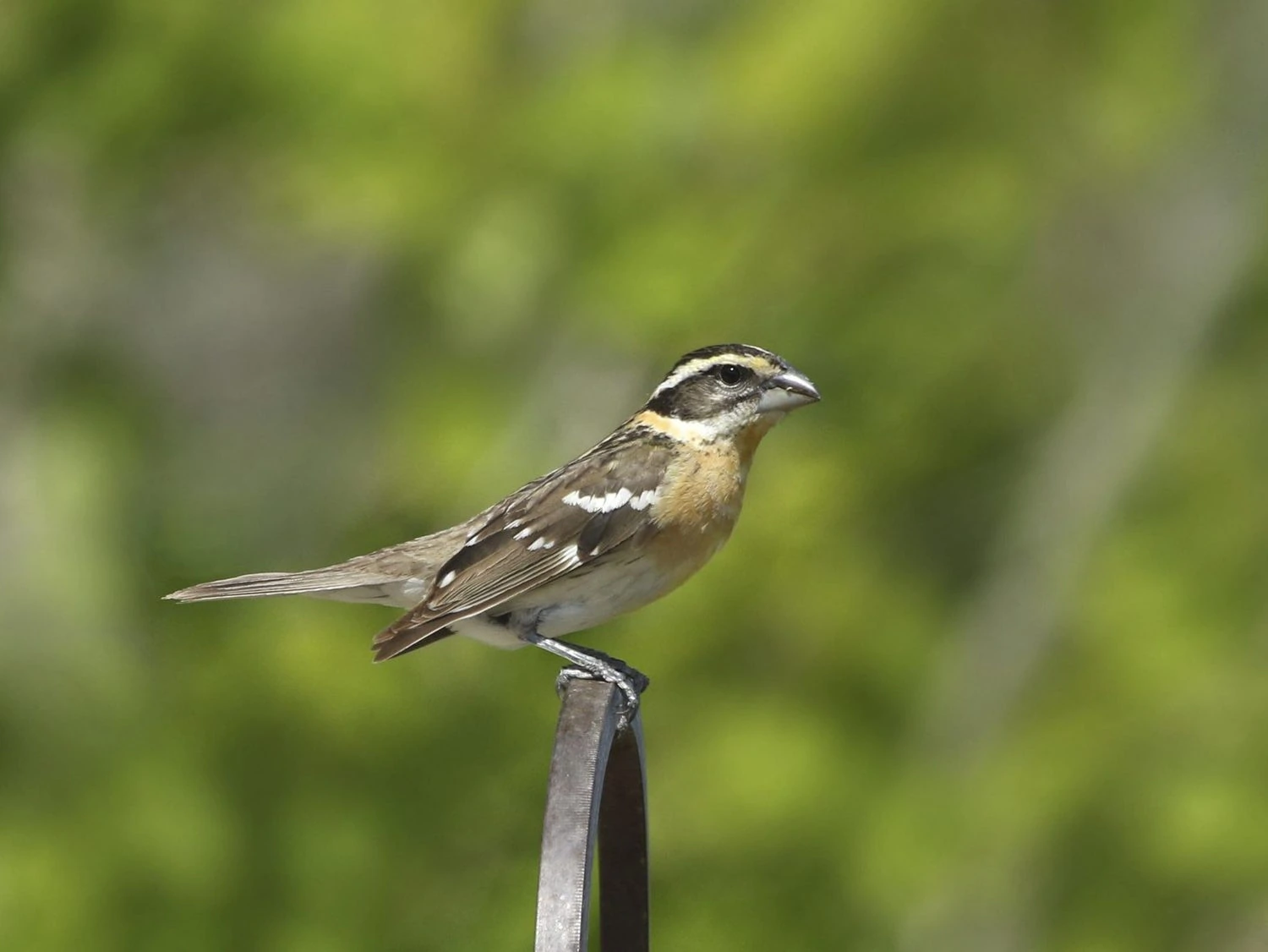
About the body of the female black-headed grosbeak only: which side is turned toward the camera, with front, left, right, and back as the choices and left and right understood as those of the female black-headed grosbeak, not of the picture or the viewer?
right
